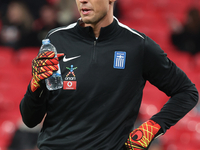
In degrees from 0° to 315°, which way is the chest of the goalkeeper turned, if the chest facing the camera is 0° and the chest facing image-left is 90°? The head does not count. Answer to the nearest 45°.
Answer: approximately 0°
